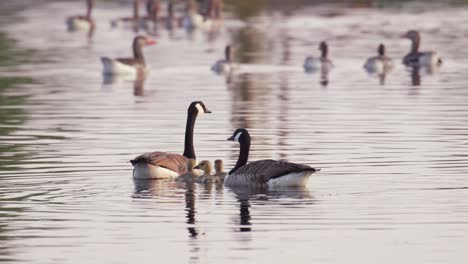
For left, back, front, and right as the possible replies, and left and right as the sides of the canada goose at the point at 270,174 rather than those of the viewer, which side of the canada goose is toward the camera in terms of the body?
left

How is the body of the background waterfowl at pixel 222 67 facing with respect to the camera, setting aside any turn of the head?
to the viewer's right

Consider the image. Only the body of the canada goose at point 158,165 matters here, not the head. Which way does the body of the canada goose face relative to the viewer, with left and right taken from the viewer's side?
facing to the right of the viewer

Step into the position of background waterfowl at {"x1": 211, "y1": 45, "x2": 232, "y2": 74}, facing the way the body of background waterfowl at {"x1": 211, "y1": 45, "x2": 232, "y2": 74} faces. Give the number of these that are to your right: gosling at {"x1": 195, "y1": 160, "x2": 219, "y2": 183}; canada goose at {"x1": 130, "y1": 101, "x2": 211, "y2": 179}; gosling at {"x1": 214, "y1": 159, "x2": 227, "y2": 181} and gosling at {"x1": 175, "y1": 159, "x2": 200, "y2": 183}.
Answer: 4

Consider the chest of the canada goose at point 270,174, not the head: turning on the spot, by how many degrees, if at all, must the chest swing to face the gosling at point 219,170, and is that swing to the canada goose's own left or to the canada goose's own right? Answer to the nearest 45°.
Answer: approximately 45° to the canada goose's own right

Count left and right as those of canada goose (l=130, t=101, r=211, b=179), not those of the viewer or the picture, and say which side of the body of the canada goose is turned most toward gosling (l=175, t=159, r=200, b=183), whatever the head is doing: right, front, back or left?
front

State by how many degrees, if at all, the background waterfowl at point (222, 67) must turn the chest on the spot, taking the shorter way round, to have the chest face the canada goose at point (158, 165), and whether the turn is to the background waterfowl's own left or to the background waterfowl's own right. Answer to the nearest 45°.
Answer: approximately 90° to the background waterfowl's own right

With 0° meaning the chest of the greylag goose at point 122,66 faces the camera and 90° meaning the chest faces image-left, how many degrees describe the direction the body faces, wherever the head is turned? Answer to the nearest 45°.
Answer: approximately 270°
